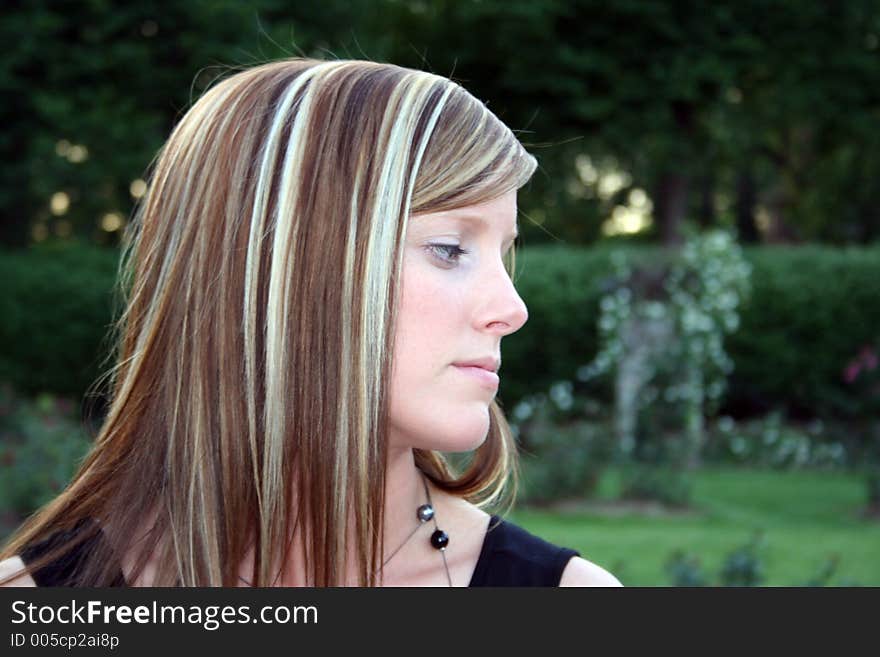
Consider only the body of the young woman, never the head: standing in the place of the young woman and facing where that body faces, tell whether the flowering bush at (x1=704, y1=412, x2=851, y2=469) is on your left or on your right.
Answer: on your left

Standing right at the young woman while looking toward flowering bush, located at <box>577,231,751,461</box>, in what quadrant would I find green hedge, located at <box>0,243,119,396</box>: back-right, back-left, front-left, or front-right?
front-left

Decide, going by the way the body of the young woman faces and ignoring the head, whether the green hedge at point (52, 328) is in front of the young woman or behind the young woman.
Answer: behind

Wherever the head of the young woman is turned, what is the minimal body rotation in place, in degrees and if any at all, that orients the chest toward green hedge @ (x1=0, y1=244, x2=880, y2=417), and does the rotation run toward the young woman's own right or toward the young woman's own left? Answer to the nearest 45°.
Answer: approximately 135° to the young woman's own left

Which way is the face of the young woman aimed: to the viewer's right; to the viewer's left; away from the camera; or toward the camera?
to the viewer's right

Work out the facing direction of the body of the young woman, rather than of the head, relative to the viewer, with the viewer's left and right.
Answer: facing the viewer and to the right of the viewer

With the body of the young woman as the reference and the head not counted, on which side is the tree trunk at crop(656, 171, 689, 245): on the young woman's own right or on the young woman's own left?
on the young woman's own left
